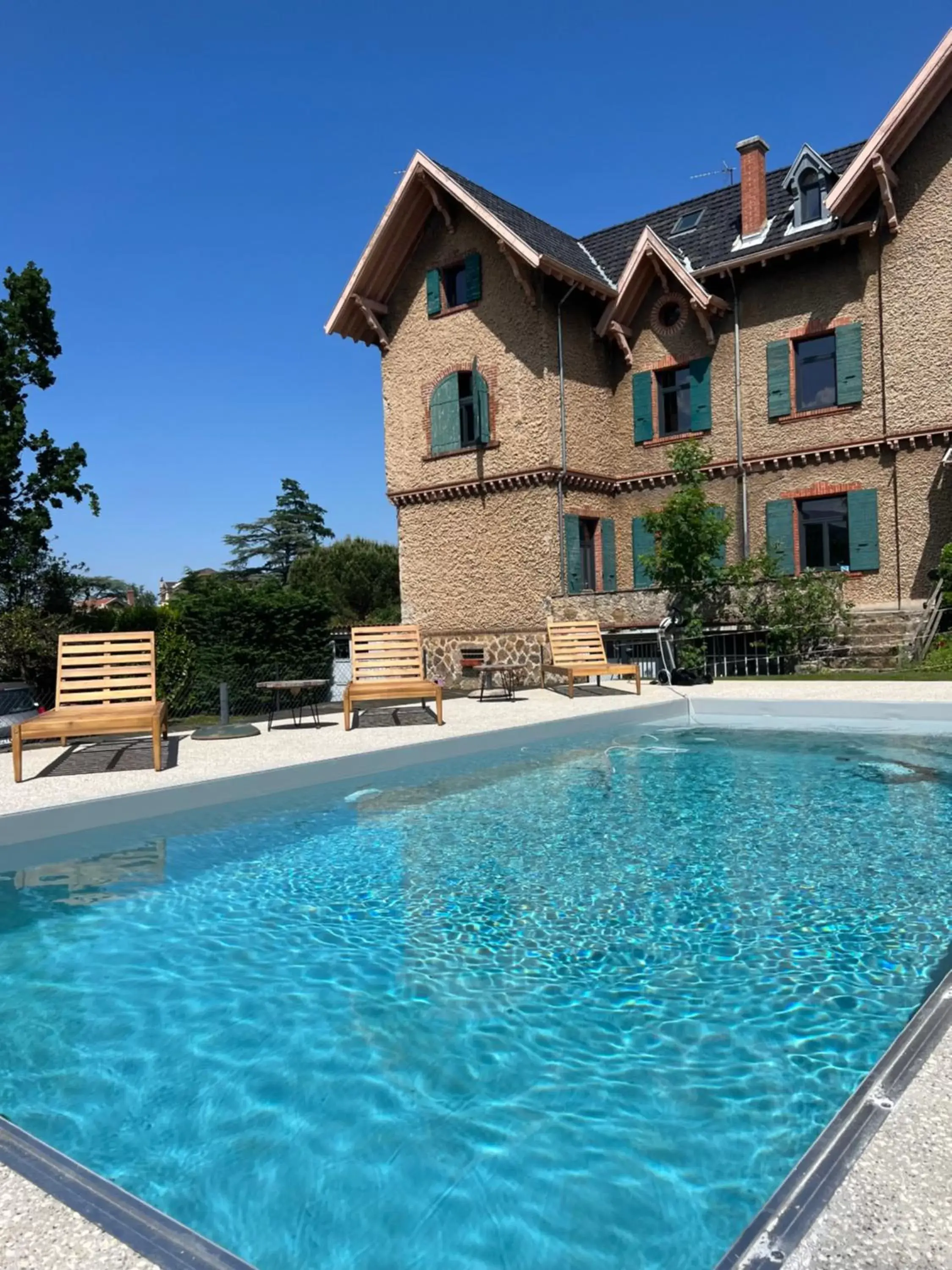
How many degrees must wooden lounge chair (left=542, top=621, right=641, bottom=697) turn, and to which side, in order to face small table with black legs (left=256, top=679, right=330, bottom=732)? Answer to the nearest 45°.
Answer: approximately 90° to its right

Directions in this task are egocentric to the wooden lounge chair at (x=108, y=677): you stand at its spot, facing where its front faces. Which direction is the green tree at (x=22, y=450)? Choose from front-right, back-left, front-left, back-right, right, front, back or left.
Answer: back

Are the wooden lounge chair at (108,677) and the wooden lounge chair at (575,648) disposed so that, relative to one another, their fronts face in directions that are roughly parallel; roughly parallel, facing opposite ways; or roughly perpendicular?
roughly parallel

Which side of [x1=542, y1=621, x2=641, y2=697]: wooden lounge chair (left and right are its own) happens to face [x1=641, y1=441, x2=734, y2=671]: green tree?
left

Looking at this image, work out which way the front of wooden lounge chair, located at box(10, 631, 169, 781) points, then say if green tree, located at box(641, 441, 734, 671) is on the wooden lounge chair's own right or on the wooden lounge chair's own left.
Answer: on the wooden lounge chair's own left

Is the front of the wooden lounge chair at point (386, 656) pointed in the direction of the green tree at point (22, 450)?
no

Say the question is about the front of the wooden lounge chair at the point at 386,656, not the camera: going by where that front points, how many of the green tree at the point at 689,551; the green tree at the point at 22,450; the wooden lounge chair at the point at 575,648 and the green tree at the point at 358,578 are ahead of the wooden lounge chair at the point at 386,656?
0

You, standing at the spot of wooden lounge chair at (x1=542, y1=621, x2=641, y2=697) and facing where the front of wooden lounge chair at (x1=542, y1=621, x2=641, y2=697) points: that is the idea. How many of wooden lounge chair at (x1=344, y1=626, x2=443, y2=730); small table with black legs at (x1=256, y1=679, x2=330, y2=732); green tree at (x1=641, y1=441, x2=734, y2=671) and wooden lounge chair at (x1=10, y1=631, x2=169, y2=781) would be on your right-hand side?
3

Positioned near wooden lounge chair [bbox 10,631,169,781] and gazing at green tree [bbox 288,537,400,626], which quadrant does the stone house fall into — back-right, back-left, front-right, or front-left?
front-right

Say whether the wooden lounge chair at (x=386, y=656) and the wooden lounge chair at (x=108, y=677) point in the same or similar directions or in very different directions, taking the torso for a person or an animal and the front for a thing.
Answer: same or similar directions

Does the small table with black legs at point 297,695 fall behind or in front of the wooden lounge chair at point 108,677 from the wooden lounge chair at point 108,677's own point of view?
behind

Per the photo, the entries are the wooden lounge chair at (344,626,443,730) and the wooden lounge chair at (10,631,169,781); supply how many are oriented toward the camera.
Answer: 2

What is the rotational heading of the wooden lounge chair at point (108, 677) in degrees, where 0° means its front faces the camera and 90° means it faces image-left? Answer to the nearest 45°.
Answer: approximately 0°

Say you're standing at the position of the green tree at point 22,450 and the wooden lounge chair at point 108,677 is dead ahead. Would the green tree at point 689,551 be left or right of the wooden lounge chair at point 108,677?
left

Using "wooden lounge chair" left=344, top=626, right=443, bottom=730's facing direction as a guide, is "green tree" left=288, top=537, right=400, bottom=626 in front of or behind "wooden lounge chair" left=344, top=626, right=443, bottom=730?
behind

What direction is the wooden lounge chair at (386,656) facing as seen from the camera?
toward the camera
